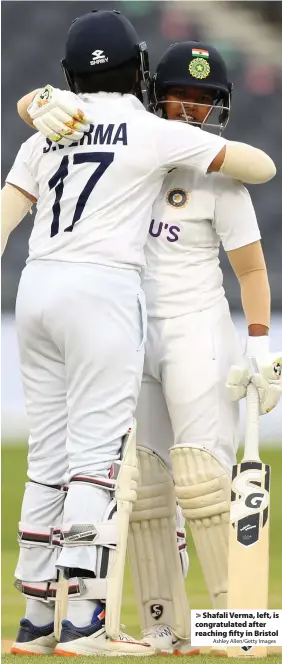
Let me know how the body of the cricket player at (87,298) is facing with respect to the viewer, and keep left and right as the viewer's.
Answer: facing away from the viewer and to the right of the viewer
